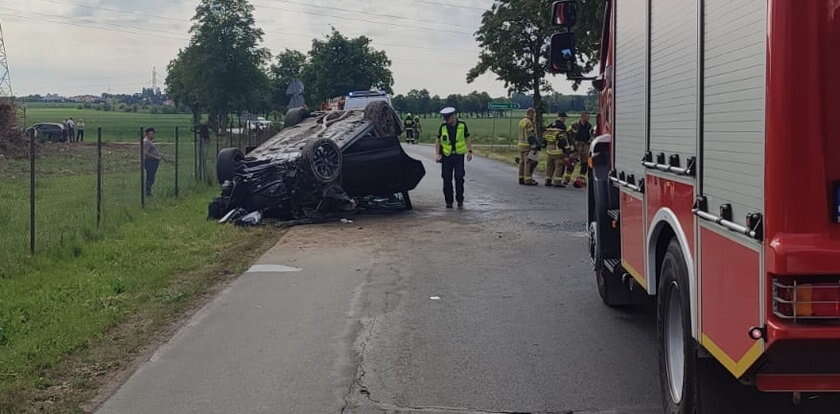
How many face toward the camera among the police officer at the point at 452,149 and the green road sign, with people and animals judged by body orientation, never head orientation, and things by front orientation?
2

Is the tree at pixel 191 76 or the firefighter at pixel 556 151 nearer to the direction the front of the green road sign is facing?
the firefighter

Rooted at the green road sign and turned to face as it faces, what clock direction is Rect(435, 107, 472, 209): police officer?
The police officer is roughly at 12 o'clock from the green road sign.

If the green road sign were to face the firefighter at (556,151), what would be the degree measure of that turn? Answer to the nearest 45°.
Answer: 0° — it already faces them

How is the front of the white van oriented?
toward the camera

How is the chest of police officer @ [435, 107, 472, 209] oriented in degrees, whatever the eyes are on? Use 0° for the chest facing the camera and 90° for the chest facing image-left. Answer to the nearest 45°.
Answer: approximately 0°

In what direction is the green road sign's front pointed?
toward the camera
